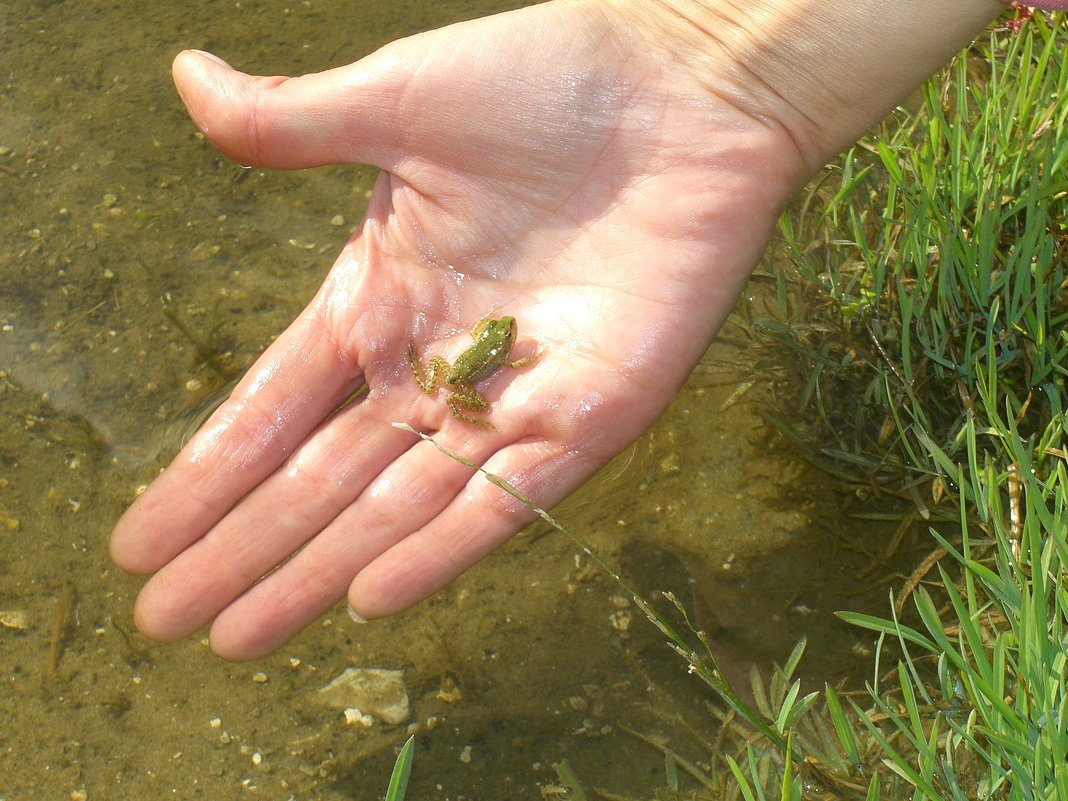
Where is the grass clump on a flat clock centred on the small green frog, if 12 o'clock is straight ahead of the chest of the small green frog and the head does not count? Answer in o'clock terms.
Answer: The grass clump is roughly at 1 o'clock from the small green frog.

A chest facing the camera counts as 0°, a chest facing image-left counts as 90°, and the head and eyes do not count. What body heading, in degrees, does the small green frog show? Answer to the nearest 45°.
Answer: approximately 225°
